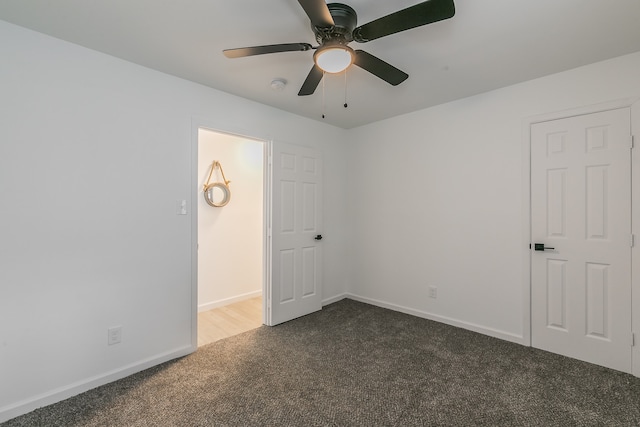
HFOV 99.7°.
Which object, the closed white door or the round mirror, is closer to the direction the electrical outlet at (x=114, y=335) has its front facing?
the closed white door

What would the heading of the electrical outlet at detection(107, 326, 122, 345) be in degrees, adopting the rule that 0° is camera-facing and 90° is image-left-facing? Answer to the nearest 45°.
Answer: approximately 315°

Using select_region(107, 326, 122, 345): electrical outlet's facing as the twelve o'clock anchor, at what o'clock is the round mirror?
The round mirror is roughly at 9 o'clock from the electrical outlet.
